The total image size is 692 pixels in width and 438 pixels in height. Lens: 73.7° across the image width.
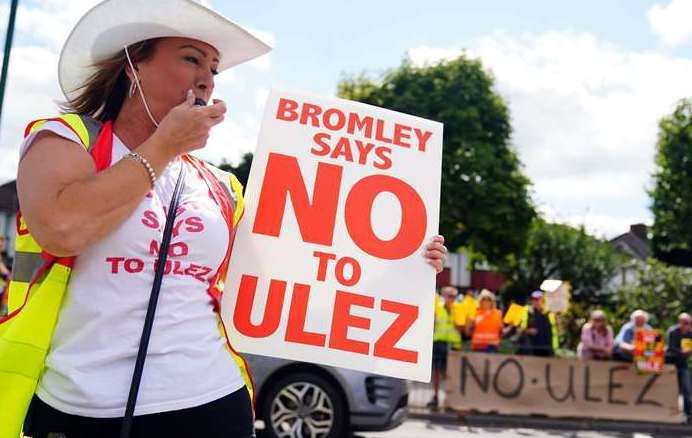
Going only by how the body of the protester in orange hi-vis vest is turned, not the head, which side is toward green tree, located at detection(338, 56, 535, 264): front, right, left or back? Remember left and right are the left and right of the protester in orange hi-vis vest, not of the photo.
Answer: back

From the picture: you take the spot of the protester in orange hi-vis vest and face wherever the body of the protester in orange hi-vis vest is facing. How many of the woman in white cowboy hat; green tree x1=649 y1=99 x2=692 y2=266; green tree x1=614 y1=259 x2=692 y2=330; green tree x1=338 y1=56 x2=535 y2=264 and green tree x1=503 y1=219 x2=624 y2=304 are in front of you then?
1

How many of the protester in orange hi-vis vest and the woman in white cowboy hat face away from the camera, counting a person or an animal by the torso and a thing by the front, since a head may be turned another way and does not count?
0

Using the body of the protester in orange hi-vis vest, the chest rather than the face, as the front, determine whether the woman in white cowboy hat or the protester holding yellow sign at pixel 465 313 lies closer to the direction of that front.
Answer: the woman in white cowboy hat

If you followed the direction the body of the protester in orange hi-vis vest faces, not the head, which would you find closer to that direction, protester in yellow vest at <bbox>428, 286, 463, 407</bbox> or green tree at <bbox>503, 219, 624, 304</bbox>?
the protester in yellow vest

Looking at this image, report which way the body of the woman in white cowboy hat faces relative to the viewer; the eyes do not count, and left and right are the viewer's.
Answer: facing the viewer and to the right of the viewer

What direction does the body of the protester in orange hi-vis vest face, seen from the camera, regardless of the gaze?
toward the camera

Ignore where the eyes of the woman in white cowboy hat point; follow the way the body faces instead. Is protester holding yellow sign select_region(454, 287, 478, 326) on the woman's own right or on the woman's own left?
on the woman's own left
